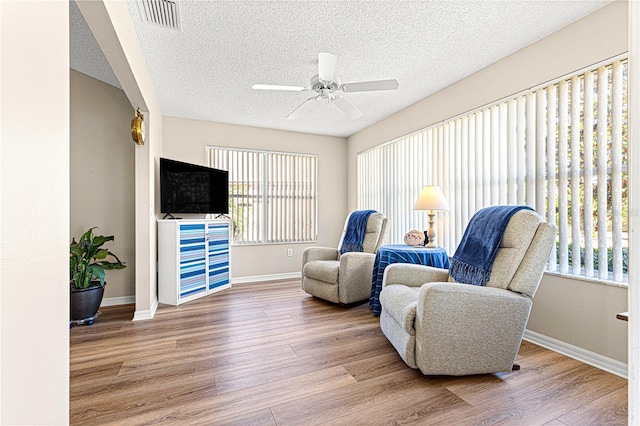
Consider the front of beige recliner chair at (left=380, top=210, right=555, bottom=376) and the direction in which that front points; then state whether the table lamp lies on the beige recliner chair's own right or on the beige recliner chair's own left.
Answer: on the beige recliner chair's own right

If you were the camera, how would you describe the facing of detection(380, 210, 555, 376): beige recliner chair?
facing to the left of the viewer

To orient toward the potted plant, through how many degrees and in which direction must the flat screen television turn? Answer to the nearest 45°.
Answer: approximately 90° to its right

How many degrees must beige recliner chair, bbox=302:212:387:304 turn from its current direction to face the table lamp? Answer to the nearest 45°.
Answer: approximately 135° to its left

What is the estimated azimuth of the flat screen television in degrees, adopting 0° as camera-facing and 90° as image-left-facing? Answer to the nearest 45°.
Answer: approximately 315°

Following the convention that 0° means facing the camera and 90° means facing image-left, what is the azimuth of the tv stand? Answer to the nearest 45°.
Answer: approximately 315°
